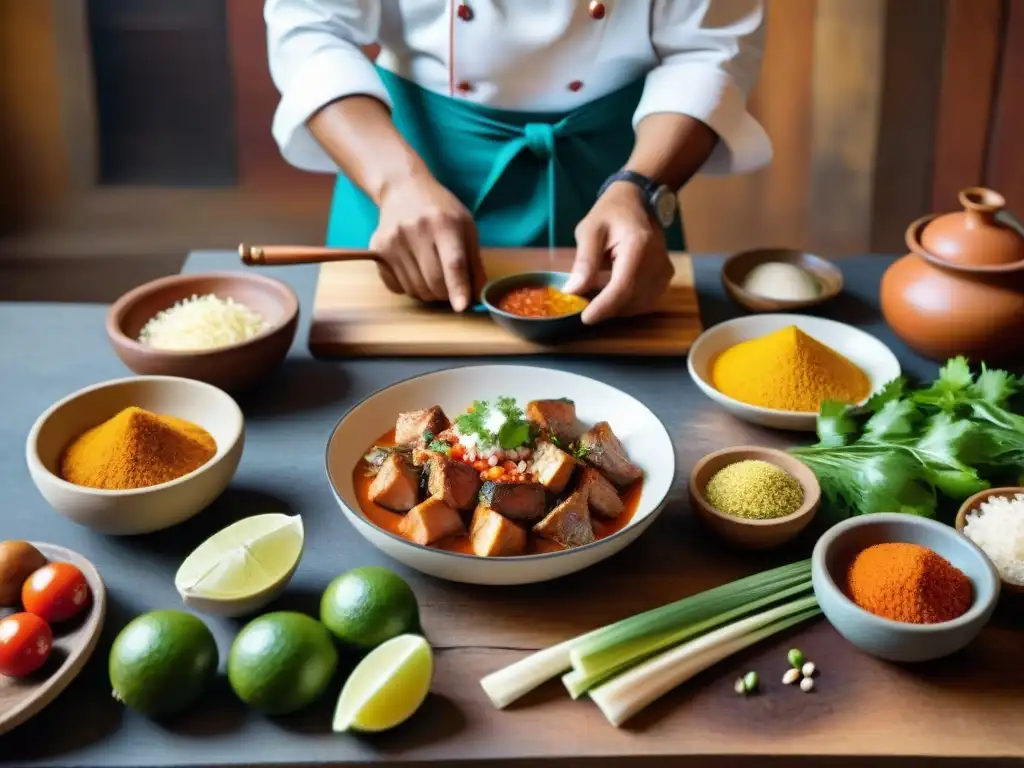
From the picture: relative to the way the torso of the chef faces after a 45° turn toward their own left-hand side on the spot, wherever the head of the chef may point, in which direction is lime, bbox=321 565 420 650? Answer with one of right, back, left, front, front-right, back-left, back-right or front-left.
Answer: front-right

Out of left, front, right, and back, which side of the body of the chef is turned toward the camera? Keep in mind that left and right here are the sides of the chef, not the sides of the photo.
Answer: front

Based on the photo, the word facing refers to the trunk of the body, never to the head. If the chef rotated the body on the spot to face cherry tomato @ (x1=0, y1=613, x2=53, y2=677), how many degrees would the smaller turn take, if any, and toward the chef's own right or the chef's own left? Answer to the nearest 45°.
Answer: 0° — they already face it

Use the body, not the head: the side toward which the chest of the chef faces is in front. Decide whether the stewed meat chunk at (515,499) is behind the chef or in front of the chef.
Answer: in front

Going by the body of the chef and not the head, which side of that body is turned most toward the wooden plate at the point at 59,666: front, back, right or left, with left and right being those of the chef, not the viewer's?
front

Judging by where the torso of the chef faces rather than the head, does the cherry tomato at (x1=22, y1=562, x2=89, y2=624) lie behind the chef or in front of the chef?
in front

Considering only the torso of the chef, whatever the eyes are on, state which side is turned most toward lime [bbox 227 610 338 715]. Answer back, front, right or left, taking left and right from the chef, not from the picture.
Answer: front
